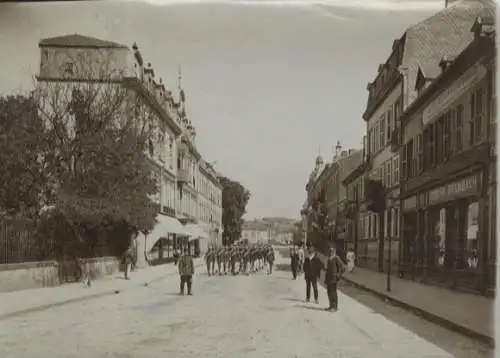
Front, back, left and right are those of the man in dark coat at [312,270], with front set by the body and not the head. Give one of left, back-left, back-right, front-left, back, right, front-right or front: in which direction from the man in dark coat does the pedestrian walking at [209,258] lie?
back-right

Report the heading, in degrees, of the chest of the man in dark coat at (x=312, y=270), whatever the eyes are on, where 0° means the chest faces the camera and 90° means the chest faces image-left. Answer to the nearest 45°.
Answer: approximately 0°

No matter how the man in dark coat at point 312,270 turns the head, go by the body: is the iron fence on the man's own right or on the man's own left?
on the man's own right

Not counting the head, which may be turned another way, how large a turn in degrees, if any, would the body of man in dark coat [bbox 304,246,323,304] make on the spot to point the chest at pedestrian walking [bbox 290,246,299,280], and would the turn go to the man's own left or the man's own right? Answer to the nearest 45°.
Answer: approximately 180°

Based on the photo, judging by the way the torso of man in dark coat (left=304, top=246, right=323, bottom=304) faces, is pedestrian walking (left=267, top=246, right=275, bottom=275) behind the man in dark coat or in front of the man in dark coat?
behind
